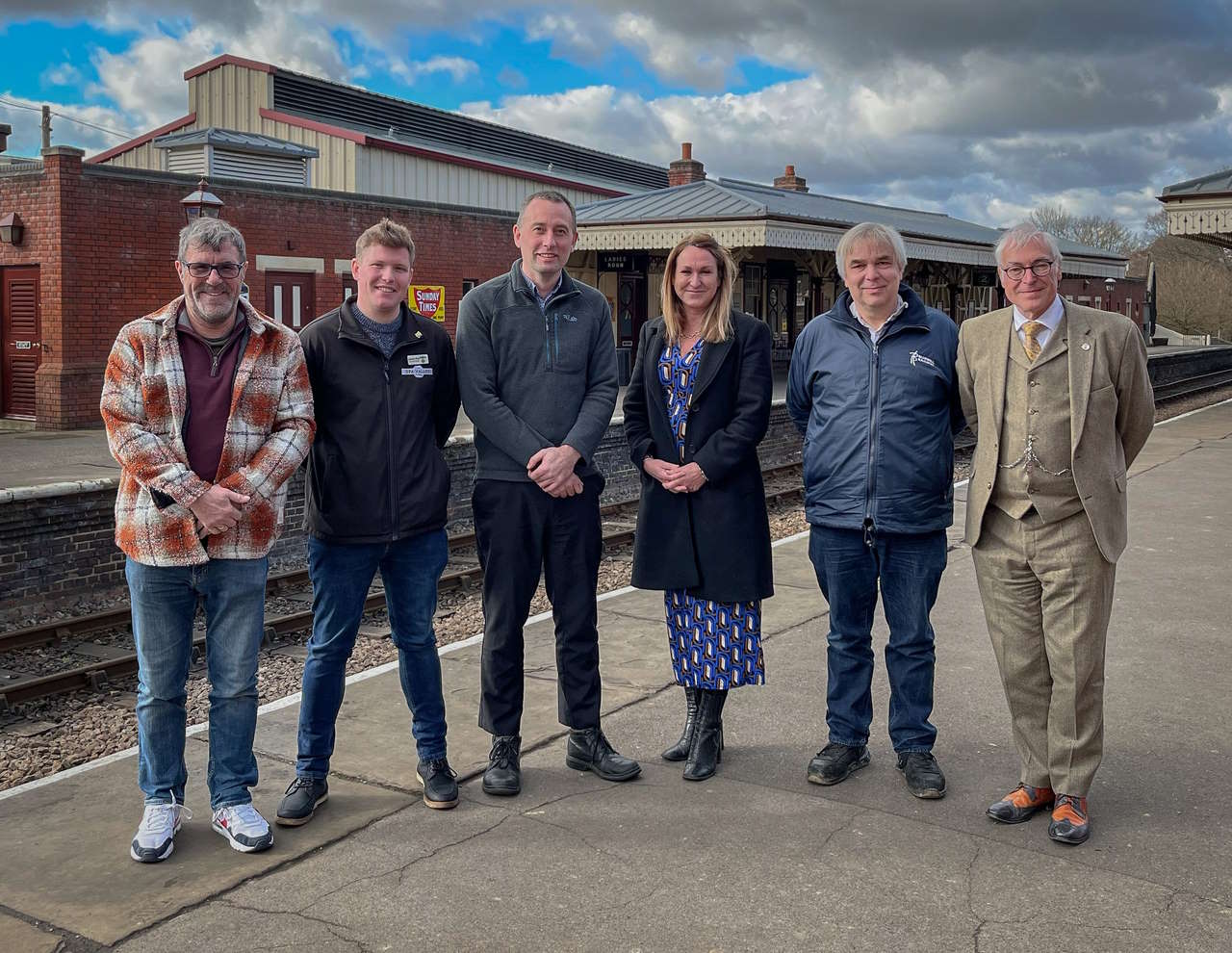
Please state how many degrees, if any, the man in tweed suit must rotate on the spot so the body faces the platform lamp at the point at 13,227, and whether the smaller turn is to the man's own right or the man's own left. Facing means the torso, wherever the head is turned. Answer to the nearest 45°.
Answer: approximately 135° to the man's own right

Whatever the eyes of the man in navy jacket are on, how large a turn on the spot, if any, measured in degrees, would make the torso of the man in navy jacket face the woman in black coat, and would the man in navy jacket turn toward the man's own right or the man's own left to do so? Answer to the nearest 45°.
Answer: approximately 90° to the man's own right

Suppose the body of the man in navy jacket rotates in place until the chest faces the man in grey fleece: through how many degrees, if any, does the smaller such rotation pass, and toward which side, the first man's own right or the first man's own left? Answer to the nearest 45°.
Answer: approximately 90° to the first man's own right

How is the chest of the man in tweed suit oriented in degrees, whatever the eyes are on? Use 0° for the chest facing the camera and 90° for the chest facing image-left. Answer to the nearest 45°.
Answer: approximately 0°

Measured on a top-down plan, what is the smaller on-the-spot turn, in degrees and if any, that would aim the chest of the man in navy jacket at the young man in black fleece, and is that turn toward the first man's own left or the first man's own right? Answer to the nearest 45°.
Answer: approximately 90° to the first man's own right

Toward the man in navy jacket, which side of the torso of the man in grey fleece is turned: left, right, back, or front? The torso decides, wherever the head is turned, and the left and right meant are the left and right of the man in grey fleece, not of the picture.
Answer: left

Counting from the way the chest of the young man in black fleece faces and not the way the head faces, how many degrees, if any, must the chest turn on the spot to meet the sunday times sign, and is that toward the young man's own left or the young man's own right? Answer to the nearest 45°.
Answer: approximately 180°

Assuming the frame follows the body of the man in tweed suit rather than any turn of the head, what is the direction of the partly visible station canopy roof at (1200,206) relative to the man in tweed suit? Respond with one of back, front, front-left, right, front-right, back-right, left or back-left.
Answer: back
